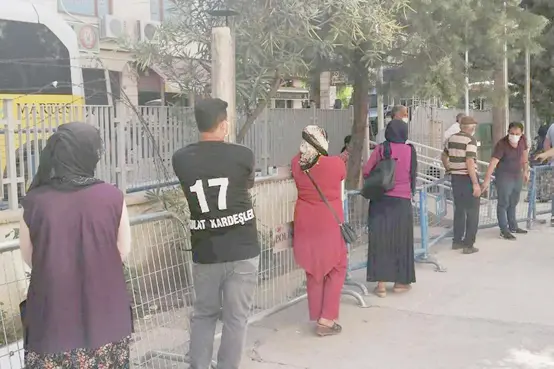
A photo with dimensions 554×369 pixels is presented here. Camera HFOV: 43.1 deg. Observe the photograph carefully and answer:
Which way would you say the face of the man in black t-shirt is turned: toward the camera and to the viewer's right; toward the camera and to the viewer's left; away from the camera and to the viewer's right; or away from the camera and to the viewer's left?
away from the camera and to the viewer's right

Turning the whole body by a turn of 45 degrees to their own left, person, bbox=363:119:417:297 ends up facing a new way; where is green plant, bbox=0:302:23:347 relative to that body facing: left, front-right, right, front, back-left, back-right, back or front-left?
left

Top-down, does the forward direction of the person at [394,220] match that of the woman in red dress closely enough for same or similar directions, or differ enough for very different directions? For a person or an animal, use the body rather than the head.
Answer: same or similar directions

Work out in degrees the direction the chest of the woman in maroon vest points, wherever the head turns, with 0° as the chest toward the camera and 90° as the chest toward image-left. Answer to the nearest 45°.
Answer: approximately 180°

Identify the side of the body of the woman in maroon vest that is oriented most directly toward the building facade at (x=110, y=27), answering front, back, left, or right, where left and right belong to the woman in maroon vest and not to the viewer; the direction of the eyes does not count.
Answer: front

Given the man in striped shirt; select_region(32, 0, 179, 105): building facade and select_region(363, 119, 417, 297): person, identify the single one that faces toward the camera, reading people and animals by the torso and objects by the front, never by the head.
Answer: the building facade

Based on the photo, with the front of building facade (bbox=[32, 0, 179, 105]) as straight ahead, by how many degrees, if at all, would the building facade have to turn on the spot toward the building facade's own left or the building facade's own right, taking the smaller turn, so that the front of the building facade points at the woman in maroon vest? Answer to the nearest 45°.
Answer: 0° — it already faces them

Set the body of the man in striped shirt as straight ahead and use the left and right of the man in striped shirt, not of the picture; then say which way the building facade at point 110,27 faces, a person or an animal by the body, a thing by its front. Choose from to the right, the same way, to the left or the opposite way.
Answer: to the right

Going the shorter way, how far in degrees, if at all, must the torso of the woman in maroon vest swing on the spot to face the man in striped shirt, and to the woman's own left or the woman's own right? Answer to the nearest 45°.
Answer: approximately 45° to the woman's own right

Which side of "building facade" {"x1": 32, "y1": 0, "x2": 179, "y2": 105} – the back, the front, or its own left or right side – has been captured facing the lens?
front

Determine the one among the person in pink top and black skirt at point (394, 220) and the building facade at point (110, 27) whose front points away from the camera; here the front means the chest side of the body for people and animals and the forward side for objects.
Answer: the person in pink top and black skirt

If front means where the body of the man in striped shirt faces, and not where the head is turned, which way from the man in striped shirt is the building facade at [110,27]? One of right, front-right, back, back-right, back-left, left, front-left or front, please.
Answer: left

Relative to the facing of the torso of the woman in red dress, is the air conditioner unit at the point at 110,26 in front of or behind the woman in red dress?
in front

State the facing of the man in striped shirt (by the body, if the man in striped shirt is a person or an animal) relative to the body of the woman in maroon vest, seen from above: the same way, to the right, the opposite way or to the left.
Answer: to the right

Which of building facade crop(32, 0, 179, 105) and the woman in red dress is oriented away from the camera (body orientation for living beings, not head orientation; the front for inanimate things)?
the woman in red dress

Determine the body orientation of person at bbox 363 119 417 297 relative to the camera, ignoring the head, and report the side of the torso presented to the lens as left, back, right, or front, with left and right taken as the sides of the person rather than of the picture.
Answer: back

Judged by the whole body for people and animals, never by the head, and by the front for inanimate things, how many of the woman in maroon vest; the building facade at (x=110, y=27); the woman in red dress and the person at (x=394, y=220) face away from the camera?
3

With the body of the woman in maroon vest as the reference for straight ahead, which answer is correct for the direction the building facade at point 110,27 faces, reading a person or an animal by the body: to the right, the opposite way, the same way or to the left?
the opposite way

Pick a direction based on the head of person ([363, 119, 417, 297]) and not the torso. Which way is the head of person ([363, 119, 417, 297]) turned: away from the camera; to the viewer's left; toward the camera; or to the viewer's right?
away from the camera

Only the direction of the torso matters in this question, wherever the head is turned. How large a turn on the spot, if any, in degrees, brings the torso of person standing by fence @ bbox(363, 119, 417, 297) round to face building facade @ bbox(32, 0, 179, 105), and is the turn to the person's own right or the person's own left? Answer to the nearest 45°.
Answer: approximately 45° to the person's own left
